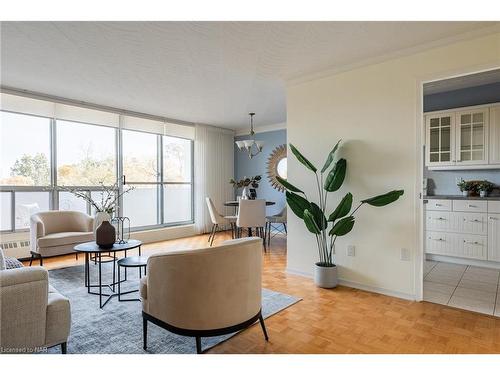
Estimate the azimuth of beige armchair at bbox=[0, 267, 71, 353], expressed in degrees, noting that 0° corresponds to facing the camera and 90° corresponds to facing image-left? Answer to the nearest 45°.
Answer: approximately 225°

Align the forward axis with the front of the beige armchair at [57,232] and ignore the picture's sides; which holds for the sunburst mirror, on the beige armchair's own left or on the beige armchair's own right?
on the beige armchair's own left

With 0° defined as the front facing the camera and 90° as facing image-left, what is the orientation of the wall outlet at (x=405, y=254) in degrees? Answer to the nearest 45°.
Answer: approximately 0°

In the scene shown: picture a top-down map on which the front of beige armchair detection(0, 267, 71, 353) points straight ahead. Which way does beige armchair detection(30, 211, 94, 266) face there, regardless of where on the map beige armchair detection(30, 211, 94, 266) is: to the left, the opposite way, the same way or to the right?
to the right

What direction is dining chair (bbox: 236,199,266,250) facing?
away from the camera

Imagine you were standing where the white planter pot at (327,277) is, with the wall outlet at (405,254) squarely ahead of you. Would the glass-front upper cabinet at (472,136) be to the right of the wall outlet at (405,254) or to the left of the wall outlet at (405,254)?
left

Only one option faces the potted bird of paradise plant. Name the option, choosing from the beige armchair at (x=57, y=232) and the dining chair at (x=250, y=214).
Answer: the beige armchair

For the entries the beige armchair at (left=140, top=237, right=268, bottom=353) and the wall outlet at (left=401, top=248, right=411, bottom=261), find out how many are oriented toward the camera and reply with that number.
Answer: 1

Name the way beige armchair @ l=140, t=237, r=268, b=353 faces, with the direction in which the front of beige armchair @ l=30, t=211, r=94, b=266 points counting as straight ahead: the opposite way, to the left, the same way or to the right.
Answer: the opposite way

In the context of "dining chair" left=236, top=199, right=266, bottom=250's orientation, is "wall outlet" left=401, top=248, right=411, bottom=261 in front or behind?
behind

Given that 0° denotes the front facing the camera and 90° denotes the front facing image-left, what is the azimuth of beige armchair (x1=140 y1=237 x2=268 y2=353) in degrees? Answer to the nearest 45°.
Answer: approximately 135°
